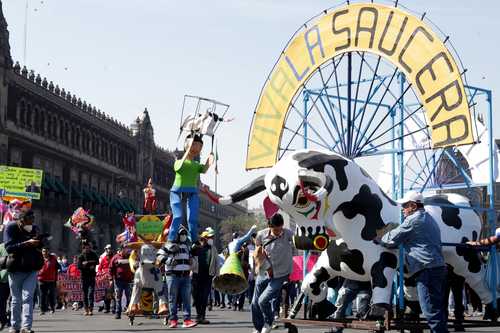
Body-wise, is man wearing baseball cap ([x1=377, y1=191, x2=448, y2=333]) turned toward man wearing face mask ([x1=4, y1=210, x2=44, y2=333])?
yes

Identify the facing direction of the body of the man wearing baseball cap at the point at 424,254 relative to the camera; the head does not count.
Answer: to the viewer's left

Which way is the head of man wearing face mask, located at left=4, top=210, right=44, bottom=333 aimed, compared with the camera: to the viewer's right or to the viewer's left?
to the viewer's right

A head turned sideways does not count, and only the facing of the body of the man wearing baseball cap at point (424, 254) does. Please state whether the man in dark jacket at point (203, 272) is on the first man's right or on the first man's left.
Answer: on the first man's right

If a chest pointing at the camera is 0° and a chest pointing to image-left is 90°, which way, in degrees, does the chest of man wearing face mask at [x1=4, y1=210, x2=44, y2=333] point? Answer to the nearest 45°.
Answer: approximately 315°

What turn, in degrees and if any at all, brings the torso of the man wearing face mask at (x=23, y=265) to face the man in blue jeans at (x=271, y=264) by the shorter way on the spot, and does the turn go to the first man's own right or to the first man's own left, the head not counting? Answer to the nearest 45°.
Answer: approximately 45° to the first man's own left

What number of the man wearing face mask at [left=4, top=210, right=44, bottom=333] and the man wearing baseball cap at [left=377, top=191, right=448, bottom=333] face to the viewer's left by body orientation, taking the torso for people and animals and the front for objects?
1
